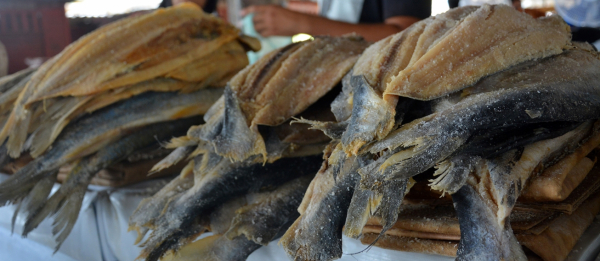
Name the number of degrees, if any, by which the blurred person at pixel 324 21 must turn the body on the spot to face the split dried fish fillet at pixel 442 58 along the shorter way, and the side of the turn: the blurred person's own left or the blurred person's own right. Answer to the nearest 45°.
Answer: approximately 90° to the blurred person's own left
